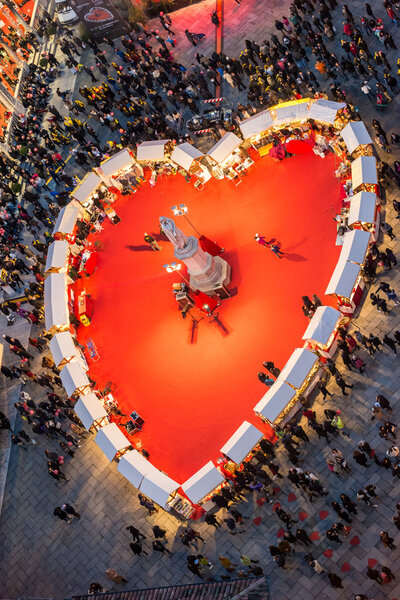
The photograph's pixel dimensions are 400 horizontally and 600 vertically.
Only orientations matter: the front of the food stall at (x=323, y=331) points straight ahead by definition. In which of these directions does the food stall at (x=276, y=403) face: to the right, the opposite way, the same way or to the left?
the same way

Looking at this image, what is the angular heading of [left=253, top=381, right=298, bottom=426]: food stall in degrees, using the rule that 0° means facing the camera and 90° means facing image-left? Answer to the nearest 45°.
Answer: approximately 315°

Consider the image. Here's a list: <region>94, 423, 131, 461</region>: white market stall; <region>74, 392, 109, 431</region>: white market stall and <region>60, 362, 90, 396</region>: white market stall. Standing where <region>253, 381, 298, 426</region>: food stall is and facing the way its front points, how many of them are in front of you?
0

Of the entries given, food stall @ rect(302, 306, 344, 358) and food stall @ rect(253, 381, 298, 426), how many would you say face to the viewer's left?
0

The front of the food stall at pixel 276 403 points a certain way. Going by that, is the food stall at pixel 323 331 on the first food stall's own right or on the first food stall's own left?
on the first food stall's own left

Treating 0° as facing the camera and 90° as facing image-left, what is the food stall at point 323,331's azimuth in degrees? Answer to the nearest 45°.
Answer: approximately 315°

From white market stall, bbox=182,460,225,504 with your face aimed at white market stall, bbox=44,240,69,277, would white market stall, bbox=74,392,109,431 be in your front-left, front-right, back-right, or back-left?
front-left
